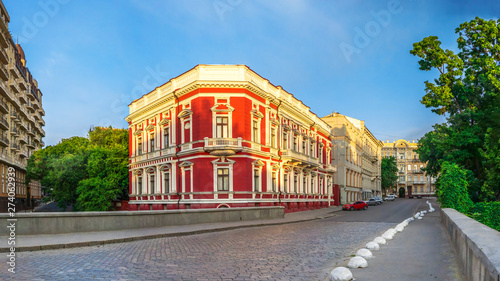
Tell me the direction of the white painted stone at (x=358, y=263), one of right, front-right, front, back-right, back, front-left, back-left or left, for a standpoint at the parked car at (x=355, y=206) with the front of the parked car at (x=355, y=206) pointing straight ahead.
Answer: front-left

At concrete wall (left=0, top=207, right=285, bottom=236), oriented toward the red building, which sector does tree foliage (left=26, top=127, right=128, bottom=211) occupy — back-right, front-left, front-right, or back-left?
front-left

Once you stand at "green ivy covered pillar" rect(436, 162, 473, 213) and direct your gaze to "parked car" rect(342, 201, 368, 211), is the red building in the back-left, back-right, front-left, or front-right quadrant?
front-left

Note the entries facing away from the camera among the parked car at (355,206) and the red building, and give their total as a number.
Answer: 0

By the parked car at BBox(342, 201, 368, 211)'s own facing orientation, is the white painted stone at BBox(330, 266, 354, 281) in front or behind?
in front

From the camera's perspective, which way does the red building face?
toward the camera

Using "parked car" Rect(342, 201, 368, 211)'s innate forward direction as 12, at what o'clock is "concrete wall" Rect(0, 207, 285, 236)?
The concrete wall is roughly at 11 o'clock from the parked car.

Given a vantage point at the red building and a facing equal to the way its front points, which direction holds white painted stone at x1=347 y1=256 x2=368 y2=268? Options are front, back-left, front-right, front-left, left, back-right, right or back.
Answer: front
